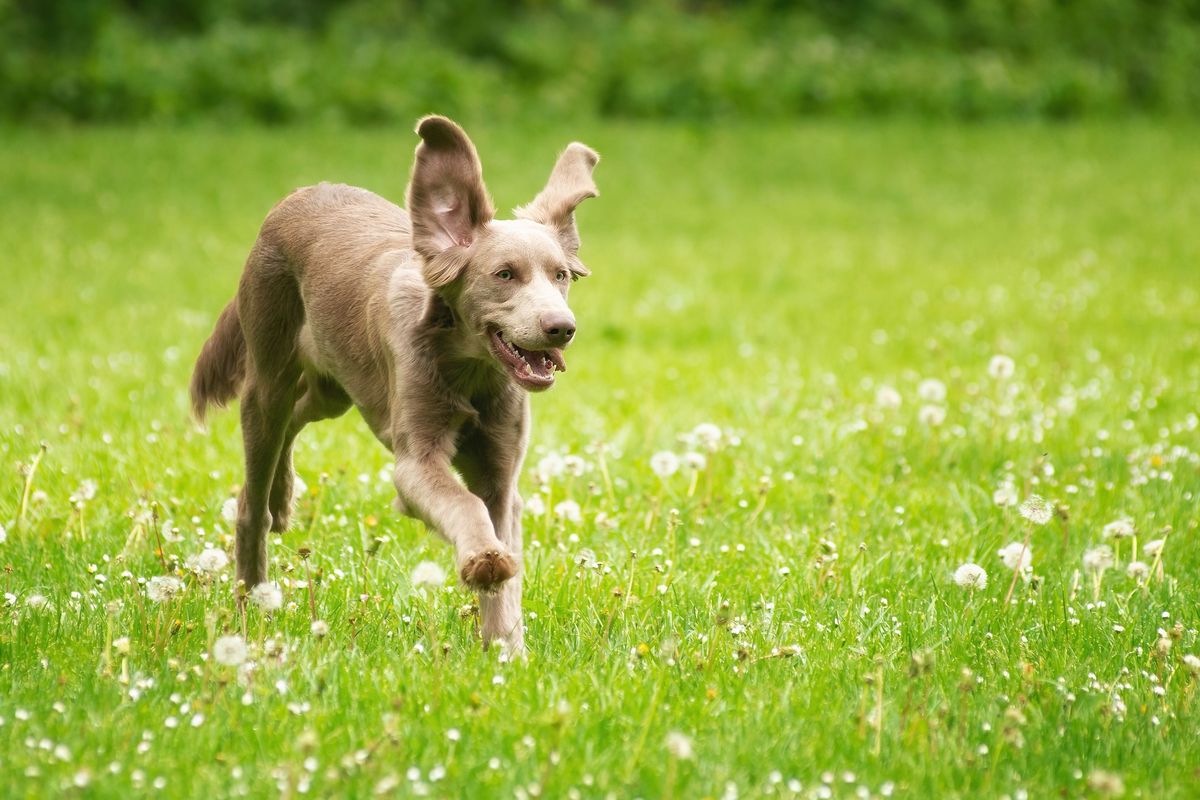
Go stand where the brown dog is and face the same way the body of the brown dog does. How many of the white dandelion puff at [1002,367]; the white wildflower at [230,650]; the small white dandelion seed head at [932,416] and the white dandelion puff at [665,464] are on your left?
3

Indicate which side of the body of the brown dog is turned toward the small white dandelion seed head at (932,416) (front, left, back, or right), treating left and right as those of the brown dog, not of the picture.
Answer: left

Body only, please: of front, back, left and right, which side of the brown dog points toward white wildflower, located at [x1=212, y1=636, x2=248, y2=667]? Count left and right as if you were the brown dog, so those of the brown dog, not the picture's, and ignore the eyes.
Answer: right

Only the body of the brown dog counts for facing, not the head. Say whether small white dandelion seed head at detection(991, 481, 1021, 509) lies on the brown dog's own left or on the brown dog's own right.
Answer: on the brown dog's own left

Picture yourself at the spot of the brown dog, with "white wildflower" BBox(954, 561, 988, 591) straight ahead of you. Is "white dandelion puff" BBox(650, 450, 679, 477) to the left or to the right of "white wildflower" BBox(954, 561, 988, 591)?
left

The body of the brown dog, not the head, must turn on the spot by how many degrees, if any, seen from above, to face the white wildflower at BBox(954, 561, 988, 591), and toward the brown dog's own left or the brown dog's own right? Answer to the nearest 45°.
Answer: approximately 45° to the brown dog's own left

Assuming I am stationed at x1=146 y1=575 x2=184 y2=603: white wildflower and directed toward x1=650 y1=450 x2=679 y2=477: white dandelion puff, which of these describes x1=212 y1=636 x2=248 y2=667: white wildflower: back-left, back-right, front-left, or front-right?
back-right

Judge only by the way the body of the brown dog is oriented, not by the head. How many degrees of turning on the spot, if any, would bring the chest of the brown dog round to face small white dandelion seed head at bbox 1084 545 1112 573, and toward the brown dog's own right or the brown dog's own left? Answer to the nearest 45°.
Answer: approximately 45° to the brown dog's own left

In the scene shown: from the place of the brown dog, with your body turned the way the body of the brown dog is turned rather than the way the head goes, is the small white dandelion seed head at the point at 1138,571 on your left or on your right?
on your left

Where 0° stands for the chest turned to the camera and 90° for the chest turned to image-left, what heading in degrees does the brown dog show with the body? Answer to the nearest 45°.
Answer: approximately 315°

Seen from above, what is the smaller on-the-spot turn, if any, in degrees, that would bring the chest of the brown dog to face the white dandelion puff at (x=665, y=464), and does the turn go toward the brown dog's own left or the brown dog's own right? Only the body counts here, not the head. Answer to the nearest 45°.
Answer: approximately 90° to the brown dog's own left

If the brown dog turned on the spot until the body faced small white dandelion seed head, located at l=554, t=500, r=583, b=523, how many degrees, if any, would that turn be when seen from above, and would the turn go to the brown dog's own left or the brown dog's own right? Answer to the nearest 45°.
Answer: approximately 90° to the brown dog's own left

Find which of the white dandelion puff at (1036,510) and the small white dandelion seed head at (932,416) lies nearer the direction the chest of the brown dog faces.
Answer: the white dandelion puff
